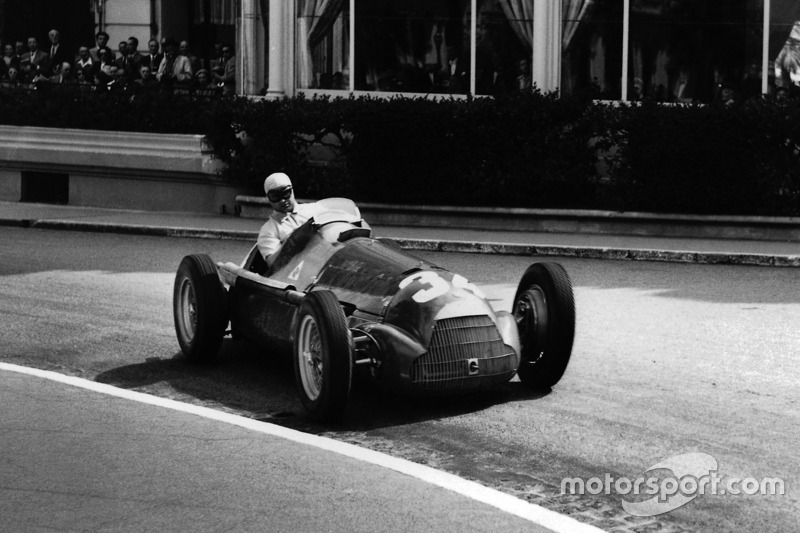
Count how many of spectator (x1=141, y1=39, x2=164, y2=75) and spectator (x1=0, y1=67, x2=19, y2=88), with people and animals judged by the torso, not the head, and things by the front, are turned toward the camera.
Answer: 2

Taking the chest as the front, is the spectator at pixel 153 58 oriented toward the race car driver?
yes

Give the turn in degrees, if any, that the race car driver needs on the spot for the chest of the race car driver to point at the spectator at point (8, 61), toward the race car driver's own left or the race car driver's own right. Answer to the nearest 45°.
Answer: approximately 135° to the race car driver's own left

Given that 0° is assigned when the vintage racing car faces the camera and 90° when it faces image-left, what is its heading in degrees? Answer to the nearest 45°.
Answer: approximately 315°

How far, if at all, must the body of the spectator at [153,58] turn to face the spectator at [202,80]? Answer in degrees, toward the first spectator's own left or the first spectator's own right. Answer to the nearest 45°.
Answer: approximately 45° to the first spectator's own left

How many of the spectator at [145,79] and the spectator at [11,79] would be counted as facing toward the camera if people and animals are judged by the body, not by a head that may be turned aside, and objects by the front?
2

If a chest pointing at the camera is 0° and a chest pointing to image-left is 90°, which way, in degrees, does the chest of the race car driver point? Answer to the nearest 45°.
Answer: approximately 315°

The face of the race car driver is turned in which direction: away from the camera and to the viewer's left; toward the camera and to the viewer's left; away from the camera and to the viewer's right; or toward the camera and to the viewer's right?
toward the camera and to the viewer's right
